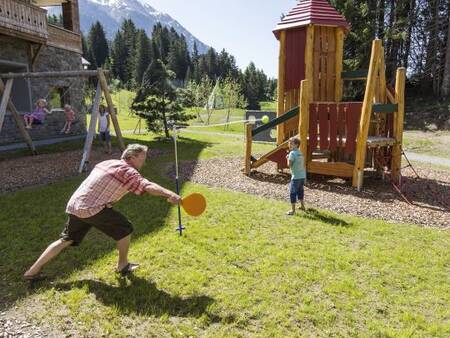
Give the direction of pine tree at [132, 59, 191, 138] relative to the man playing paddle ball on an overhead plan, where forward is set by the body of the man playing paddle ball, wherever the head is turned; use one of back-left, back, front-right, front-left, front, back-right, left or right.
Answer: left

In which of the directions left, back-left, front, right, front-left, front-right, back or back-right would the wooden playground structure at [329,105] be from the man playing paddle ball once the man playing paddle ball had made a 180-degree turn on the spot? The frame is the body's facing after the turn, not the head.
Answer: back-right

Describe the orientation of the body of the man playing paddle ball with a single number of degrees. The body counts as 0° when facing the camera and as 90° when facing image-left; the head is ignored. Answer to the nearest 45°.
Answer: approximately 270°

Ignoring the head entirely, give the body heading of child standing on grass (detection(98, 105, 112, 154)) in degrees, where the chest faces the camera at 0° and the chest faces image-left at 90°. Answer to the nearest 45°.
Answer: approximately 45°

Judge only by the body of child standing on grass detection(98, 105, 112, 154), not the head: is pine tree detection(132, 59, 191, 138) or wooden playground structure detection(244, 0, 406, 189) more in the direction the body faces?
the wooden playground structure

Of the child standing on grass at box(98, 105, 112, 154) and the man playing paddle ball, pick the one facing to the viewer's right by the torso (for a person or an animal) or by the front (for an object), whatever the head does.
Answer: the man playing paddle ball

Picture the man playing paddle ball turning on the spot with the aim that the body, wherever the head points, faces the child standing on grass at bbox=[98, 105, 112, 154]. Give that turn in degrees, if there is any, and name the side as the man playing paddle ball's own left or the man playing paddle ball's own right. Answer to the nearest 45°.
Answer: approximately 90° to the man playing paddle ball's own left

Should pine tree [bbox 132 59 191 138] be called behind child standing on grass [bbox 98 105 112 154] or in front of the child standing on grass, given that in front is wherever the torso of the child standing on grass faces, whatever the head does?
behind

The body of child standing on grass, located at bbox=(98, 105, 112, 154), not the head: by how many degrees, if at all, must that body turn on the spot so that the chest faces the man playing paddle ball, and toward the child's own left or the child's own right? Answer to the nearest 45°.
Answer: approximately 45° to the child's own left

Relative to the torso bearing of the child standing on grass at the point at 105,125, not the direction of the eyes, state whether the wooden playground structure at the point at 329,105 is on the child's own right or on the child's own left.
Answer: on the child's own left

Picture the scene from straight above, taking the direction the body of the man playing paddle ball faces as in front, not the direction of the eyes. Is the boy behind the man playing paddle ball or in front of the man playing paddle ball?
in front

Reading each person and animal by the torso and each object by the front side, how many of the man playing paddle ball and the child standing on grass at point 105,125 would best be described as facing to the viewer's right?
1
